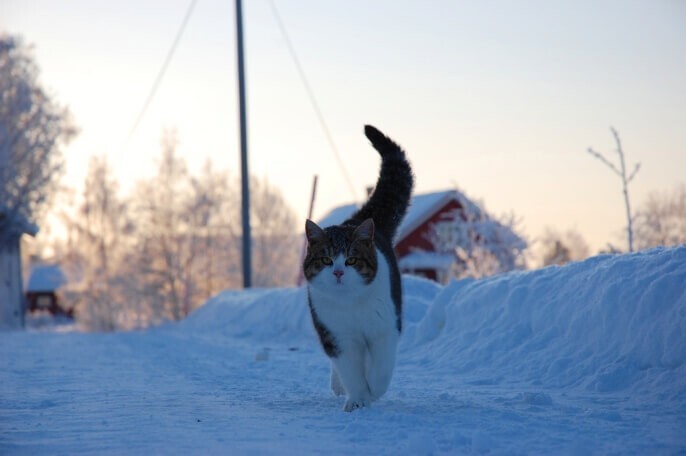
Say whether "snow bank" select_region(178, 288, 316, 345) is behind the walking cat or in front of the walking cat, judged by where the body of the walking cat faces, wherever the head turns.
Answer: behind

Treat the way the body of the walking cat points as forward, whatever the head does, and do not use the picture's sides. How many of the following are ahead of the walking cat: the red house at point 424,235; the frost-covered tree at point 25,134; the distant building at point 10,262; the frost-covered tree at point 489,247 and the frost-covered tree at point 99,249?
0

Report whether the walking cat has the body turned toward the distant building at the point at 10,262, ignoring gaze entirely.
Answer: no

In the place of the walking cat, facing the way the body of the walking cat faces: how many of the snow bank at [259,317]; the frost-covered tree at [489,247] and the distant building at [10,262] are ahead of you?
0

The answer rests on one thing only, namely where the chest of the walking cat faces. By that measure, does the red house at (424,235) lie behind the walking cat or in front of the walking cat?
behind

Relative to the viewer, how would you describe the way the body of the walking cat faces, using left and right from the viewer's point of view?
facing the viewer

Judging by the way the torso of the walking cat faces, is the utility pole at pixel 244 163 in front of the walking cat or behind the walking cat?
behind

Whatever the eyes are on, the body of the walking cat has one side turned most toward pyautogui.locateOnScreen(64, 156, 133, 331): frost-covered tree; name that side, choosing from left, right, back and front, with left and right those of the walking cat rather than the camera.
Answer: back

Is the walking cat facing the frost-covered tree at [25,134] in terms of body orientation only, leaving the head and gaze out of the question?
no

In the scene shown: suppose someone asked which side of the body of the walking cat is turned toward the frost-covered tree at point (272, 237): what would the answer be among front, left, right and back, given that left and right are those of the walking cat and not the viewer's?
back

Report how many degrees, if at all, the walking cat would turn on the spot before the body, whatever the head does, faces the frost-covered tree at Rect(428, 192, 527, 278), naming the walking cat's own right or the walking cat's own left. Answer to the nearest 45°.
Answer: approximately 180°
